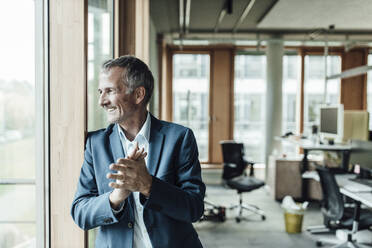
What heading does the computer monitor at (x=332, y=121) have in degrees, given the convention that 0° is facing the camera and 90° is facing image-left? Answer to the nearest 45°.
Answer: approximately 45°

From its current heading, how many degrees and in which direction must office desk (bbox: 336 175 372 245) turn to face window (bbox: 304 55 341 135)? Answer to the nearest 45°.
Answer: approximately 135° to its right

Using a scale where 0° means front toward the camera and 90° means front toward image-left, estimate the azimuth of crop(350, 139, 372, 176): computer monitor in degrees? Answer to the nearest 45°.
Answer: approximately 45°

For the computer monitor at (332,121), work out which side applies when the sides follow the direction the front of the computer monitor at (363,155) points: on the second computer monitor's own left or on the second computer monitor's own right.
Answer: on the second computer monitor's own right

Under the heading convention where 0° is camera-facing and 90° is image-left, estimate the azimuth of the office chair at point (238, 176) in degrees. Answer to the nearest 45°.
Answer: approximately 315°

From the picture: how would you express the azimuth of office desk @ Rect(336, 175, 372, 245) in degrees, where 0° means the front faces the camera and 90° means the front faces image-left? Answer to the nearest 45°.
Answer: approximately 45°

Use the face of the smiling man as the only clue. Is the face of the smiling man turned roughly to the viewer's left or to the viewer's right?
to the viewer's left
